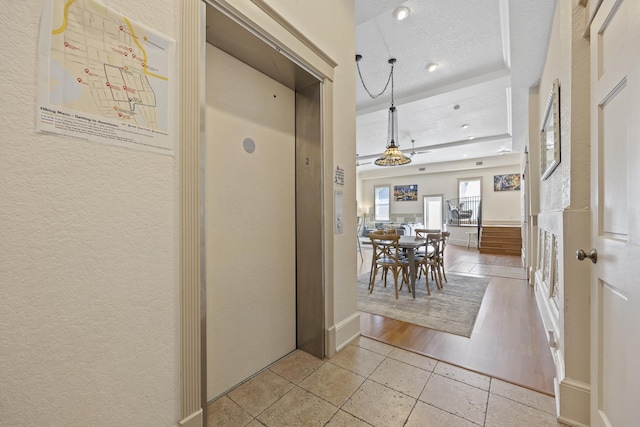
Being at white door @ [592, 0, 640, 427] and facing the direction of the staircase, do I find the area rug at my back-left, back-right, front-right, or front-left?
front-left

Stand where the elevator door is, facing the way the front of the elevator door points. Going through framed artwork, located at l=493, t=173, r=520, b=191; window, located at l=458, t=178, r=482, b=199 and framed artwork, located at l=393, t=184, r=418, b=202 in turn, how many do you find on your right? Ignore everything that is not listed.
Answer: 0

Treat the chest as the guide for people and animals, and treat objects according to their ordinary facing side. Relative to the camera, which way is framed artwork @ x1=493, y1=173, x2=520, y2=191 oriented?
toward the camera

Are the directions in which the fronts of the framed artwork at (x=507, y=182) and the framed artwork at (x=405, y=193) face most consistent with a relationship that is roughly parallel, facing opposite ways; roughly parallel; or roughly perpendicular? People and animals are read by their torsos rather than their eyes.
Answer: roughly parallel

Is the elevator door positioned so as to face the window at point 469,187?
no

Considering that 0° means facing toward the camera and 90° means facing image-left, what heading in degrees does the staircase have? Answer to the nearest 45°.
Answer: approximately 0°

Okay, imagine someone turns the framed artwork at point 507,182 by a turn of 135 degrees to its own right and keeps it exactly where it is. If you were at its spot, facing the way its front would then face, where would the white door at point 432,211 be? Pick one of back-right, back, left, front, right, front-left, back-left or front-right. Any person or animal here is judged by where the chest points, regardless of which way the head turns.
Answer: front-left

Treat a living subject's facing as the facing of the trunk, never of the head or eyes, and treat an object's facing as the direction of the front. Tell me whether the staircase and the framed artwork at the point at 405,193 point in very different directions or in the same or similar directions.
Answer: same or similar directions

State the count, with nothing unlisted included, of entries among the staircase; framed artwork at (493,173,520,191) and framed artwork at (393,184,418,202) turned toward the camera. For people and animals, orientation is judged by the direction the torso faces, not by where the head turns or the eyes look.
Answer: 3

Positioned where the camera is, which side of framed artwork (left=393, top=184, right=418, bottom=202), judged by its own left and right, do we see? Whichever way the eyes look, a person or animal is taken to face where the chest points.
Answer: front

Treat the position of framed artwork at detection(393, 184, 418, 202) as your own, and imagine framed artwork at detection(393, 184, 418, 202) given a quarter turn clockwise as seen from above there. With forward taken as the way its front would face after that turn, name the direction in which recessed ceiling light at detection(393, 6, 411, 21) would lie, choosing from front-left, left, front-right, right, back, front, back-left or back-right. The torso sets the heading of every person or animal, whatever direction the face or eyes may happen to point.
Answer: left

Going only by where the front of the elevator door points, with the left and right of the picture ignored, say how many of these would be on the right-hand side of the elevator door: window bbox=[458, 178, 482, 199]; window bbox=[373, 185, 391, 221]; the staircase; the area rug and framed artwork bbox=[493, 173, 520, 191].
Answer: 0

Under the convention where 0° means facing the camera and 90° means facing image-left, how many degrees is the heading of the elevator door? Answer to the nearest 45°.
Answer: approximately 315°

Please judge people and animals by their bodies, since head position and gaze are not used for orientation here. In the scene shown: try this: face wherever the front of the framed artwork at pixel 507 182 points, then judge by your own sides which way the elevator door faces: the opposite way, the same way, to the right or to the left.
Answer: to the left

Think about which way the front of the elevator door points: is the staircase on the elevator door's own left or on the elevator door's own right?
on the elevator door's own left

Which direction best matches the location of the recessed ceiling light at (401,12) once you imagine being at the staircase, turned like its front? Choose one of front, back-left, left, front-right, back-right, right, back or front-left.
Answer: front

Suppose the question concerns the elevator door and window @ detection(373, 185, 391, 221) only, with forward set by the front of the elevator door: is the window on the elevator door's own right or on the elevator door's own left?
on the elevator door's own left

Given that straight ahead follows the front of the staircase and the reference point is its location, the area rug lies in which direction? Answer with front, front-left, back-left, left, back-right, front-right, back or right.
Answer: front

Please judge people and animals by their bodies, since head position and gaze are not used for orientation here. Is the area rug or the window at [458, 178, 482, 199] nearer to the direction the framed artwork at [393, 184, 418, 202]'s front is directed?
the area rug
